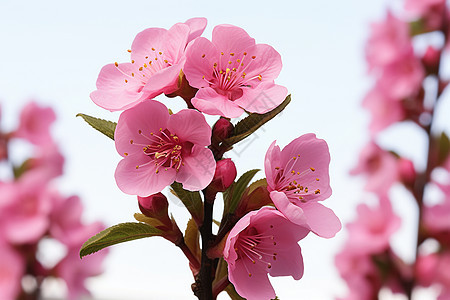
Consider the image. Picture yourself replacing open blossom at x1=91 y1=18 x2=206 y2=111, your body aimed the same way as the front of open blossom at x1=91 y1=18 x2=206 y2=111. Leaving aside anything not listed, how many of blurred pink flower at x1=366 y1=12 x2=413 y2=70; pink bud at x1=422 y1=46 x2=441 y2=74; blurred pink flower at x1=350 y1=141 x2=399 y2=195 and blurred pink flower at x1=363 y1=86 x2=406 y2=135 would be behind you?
4

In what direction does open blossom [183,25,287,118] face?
toward the camera

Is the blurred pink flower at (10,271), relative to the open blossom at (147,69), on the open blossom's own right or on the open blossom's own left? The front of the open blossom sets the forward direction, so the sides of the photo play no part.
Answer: on the open blossom's own right

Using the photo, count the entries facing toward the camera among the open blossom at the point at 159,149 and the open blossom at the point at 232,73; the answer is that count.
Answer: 2

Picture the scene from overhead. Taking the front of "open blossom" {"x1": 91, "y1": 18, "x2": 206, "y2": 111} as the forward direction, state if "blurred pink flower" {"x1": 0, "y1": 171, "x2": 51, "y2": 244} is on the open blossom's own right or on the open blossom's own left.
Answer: on the open blossom's own right

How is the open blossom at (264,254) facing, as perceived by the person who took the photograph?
facing the viewer and to the right of the viewer

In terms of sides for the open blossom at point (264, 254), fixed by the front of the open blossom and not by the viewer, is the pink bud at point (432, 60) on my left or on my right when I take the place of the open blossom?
on my left

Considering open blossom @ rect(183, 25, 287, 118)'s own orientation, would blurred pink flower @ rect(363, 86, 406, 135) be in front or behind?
behind

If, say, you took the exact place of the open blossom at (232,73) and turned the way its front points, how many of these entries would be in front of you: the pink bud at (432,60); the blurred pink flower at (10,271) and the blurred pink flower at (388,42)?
0

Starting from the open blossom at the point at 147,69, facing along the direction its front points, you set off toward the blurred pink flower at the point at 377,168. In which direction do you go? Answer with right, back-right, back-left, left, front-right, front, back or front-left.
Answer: back

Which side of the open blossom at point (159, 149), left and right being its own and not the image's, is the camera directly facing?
front

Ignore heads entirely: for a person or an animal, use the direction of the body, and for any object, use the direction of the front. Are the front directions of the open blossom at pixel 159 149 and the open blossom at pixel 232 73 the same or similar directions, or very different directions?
same or similar directions
